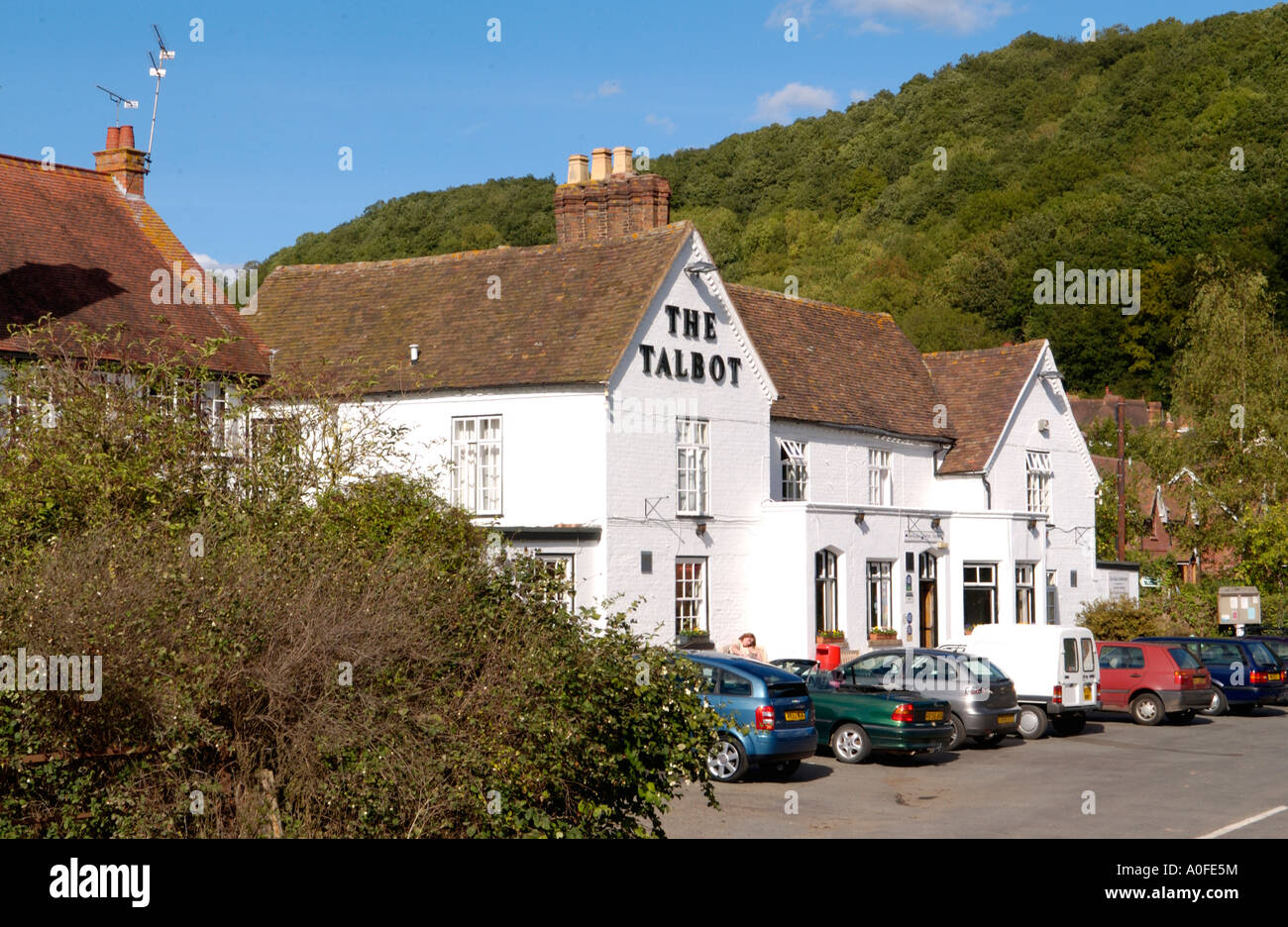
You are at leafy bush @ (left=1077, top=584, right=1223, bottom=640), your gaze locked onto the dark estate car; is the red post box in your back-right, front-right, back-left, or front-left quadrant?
front-right

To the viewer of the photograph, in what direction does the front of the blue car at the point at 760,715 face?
facing away from the viewer and to the left of the viewer

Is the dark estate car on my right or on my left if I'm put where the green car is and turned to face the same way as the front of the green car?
on my right

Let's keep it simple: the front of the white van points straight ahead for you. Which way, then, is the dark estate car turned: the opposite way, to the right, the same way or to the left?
the same way

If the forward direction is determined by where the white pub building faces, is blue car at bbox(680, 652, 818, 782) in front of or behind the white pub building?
in front

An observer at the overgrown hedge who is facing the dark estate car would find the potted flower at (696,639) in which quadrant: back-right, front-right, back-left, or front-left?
front-left

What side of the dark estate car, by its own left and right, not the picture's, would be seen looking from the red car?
left

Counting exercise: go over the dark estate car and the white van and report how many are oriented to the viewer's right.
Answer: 0

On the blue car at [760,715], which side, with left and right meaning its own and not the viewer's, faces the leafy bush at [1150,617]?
right

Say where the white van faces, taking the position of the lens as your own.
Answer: facing away from the viewer and to the left of the viewer

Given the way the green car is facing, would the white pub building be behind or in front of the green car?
in front

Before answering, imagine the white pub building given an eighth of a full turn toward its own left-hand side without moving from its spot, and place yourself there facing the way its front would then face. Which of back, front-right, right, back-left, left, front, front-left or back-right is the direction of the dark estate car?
front

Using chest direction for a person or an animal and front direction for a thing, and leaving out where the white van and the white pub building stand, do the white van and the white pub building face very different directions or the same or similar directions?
very different directions

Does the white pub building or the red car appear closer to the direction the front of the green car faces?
the white pub building

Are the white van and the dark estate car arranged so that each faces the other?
no

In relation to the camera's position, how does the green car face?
facing away from the viewer and to the left of the viewer

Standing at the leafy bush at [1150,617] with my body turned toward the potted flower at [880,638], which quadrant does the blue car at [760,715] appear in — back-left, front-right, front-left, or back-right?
front-left

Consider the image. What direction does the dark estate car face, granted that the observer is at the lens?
facing away from the viewer and to the left of the viewer

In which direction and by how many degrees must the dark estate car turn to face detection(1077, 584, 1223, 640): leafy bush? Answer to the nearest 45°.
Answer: approximately 45° to its right

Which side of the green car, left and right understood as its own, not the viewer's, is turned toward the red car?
right

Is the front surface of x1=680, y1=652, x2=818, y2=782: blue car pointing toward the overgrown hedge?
no

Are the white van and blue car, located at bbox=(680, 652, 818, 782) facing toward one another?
no
